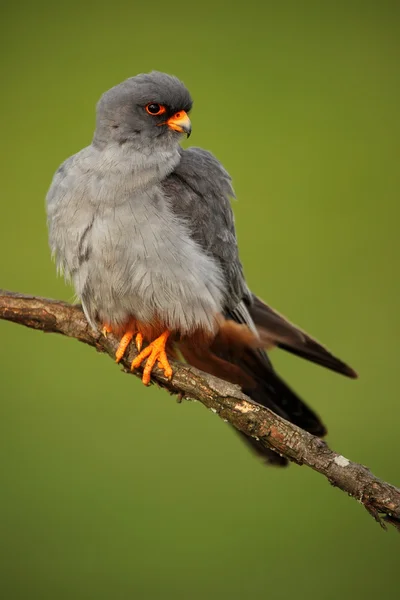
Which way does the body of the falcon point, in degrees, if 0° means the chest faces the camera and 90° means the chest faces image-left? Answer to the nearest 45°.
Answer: approximately 45°
